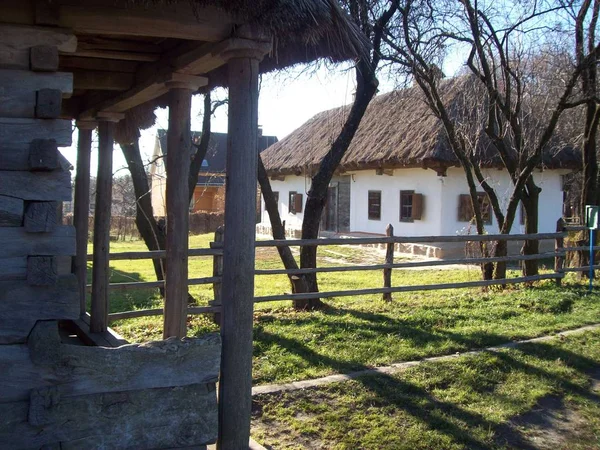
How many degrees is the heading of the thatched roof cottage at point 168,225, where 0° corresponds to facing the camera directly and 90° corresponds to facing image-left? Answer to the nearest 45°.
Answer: approximately 270°

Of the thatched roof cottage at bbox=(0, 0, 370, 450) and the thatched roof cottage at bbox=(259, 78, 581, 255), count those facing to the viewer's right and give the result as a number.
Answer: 1

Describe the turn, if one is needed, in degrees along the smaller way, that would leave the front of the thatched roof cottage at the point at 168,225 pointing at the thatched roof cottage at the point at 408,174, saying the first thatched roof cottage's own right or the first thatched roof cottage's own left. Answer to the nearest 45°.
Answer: approximately 45° to the first thatched roof cottage's own left

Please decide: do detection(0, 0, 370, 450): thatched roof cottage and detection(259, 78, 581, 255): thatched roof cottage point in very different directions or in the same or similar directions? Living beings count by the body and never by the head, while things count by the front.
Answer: very different directions

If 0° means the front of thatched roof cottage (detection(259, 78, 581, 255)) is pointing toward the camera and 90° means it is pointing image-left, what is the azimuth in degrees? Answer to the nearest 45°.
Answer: approximately 45°
